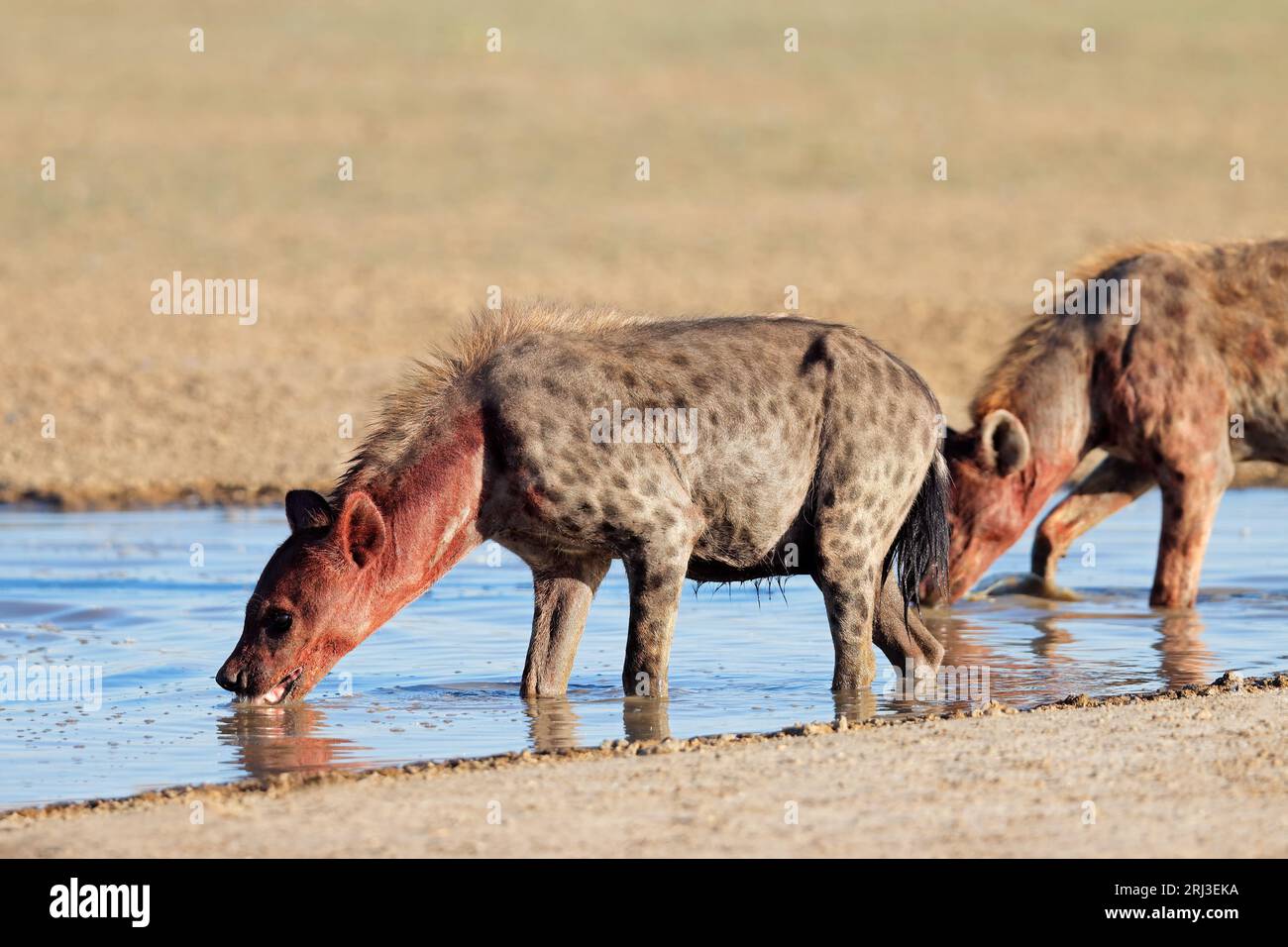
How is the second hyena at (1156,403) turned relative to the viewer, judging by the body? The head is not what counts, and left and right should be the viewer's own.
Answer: facing to the left of the viewer

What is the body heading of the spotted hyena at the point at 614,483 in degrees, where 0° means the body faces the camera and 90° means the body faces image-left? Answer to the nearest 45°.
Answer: approximately 90°

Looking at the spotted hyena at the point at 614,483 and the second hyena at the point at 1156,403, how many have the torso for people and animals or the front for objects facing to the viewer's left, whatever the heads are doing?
2

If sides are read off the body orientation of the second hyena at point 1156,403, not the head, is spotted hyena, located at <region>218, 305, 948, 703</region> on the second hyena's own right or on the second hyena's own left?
on the second hyena's own left

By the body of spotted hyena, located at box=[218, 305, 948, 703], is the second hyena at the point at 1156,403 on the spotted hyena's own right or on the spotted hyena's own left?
on the spotted hyena's own right
